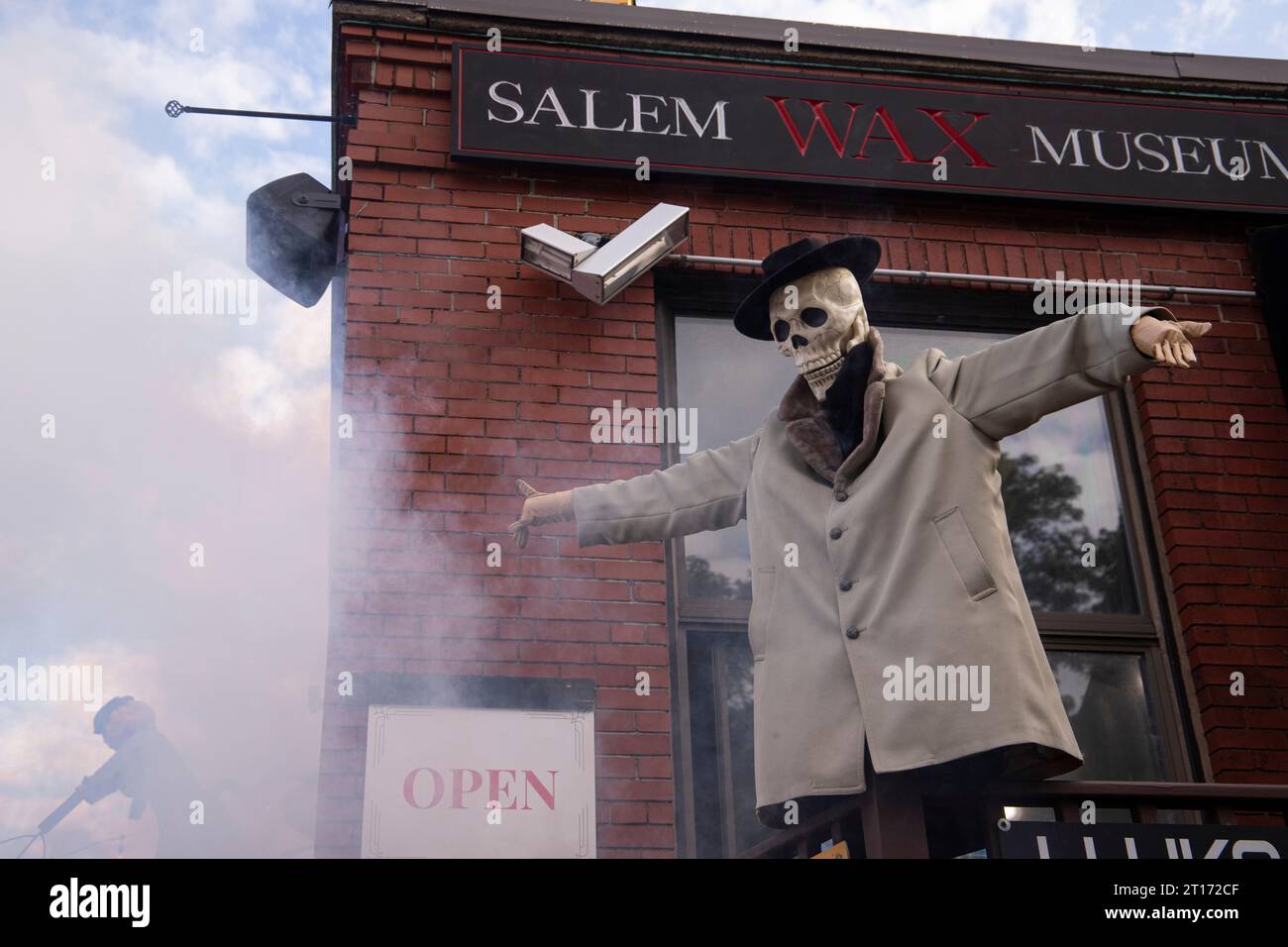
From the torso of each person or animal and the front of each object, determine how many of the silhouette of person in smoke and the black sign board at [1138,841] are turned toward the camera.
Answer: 1

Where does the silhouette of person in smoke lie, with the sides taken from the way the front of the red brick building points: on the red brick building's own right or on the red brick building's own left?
on the red brick building's own right

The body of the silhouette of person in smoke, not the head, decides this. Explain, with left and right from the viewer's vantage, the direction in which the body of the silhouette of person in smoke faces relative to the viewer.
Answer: facing to the left of the viewer

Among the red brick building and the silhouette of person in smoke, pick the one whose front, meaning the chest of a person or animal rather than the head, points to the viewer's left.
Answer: the silhouette of person in smoke

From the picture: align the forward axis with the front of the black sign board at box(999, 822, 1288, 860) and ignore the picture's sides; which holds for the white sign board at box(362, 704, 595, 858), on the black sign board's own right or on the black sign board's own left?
on the black sign board's own right

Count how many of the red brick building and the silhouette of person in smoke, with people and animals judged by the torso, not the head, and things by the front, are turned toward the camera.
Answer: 1

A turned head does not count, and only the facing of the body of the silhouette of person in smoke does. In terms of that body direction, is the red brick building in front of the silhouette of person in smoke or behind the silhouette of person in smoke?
behind

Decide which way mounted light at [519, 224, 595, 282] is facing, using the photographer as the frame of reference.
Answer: facing the viewer and to the left of the viewer

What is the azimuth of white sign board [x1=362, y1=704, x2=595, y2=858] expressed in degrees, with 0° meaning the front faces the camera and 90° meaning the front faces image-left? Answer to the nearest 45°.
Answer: approximately 0°

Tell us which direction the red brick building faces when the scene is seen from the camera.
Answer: facing the viewer

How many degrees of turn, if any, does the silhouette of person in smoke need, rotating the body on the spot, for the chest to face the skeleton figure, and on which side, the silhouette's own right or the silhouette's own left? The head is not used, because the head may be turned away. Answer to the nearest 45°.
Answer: approximately 135° to the silhouette's own left

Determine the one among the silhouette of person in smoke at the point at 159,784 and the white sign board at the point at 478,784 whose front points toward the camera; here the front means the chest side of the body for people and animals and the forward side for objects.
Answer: the white sign board
